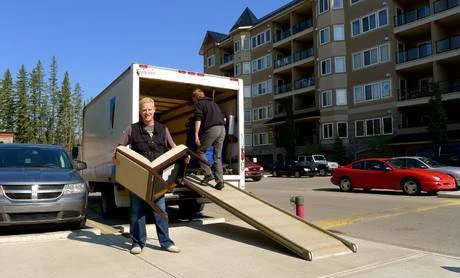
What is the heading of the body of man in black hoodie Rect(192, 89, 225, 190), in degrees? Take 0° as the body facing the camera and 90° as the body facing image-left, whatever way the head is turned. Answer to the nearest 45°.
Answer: approximately 135°

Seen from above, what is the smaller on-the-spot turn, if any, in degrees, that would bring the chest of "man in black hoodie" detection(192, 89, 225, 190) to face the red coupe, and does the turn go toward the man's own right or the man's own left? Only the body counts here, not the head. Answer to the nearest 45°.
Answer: approximately 90° to the man's own right

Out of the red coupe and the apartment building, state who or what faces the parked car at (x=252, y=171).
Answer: the apartment building

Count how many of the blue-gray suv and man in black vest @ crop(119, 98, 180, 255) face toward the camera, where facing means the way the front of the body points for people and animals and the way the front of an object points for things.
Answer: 2

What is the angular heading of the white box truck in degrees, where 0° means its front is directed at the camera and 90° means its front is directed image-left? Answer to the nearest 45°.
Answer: approximately 135°

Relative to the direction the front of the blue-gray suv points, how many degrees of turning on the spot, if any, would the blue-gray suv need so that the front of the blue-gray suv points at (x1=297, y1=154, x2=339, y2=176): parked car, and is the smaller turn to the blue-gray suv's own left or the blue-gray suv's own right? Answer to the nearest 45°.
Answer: approximately 135° to the blue-gray suv's own left

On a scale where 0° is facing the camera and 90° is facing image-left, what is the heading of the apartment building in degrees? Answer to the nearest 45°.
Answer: approximately 45°

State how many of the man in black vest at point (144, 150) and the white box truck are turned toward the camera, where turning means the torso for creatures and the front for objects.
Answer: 1

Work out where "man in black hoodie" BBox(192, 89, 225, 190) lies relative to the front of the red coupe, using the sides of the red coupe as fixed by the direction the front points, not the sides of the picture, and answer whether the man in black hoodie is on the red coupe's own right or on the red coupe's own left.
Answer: on the red coupe's own right
